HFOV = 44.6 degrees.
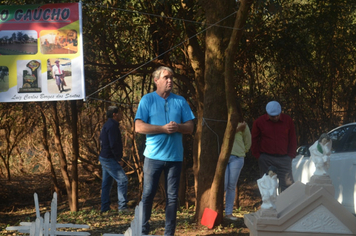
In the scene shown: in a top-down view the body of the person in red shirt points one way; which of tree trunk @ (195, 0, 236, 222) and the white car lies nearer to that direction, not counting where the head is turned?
the tree trunk

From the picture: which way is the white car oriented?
to the viewer's left

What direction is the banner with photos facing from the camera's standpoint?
toward the camera

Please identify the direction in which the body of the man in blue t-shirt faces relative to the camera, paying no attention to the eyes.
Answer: toward the camera

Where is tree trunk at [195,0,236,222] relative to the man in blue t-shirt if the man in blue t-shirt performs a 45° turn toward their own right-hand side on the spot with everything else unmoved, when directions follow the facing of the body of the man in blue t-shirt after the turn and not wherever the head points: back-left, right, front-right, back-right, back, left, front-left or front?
back

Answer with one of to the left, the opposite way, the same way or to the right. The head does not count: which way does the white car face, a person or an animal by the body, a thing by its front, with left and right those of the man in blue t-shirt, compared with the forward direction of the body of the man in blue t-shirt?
to the right

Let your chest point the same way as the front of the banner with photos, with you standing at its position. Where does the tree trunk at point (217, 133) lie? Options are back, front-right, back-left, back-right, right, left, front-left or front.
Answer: left
